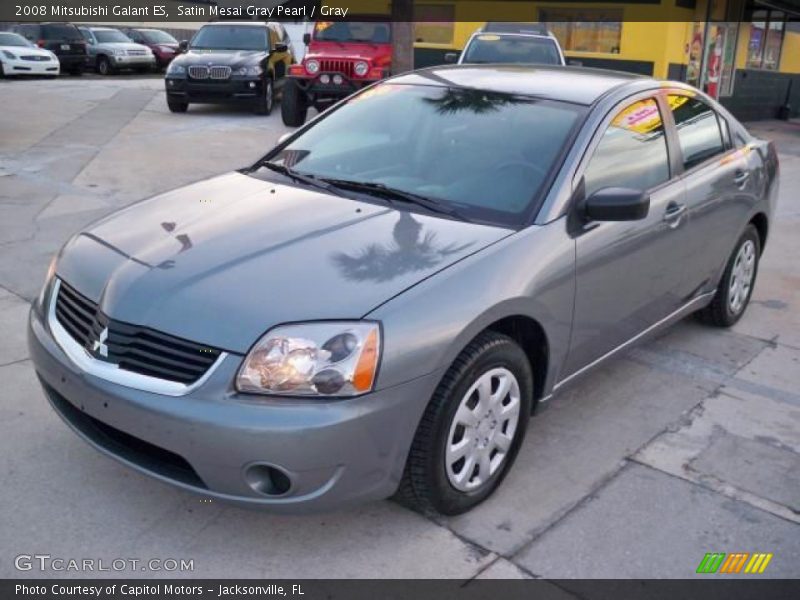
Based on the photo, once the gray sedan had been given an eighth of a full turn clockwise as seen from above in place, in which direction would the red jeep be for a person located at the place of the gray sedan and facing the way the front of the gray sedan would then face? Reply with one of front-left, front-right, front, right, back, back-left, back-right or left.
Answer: right

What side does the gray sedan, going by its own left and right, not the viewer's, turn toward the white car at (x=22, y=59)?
right

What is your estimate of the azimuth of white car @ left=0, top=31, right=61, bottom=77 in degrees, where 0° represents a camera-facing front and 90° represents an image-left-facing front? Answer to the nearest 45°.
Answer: approximately 315°

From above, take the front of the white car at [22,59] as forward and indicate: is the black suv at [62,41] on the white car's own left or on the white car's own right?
on the white car's own left

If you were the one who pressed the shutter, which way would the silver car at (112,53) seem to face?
facing the viewer and to the right of the viewer

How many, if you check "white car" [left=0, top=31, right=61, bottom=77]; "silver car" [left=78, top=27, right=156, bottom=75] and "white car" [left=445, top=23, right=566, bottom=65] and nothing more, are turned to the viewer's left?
0

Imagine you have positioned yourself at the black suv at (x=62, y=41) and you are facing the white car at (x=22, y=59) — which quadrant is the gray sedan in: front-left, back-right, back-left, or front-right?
front-left
